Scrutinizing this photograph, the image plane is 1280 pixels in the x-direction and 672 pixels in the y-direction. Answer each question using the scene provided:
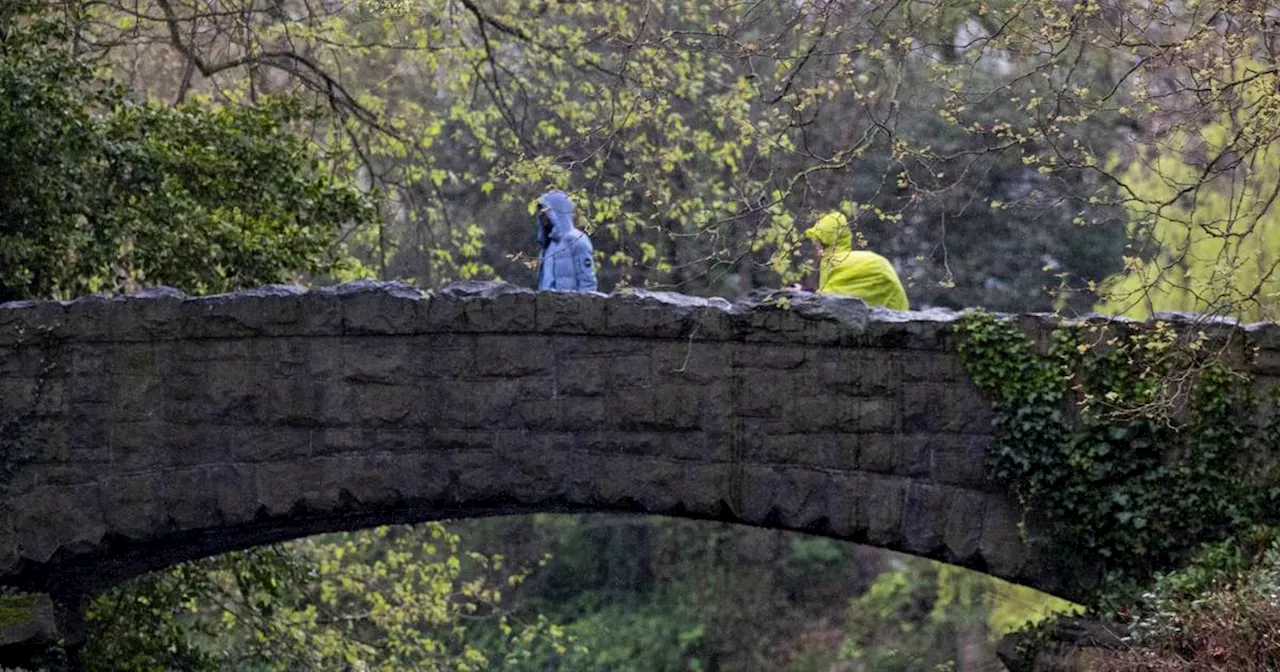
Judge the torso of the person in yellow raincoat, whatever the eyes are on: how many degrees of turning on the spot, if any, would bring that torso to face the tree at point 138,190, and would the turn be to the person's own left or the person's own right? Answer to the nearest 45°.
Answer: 0° — they already face it

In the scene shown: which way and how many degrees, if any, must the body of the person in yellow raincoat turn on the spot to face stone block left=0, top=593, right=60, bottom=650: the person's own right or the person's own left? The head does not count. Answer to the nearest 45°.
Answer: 0° — they already face it

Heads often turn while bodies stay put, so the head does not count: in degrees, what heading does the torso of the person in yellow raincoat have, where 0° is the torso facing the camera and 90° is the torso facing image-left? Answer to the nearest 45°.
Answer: approximately 90°

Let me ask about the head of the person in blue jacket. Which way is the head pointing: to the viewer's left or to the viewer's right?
to the viewer's left

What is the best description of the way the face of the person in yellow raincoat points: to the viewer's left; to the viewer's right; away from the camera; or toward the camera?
to the viewer's left

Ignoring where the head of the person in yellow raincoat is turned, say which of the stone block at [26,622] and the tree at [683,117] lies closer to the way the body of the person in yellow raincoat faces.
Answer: the stone block

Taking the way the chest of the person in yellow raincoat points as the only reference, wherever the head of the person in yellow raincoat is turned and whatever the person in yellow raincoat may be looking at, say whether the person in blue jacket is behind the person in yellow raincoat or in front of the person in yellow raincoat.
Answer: in front
